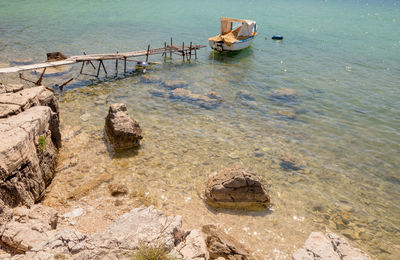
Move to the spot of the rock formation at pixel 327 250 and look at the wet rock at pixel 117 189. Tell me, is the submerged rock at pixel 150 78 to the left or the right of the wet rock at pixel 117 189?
right

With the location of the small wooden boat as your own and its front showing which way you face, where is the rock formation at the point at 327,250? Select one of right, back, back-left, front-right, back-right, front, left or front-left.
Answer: back-right

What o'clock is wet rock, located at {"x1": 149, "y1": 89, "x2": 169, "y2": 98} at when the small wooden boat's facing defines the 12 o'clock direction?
The wet rock is roughly at 5 o'clock from the small wooden boat.

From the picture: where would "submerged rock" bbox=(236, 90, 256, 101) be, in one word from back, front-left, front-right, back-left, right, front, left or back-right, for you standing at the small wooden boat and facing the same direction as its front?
back-right

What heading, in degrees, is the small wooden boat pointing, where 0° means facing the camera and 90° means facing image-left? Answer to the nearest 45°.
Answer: approximately 225°

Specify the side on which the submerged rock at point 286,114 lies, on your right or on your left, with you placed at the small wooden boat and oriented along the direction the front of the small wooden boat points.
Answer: on your right

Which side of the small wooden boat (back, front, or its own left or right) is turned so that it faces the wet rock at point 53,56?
back

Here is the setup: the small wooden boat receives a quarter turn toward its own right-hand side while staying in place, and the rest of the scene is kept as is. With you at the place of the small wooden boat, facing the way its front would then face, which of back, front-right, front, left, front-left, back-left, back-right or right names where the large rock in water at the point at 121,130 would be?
front-right

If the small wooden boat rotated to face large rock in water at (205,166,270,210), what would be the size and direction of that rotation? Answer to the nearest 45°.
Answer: approximately 135° to its right

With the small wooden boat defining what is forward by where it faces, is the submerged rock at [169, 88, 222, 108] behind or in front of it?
behind
